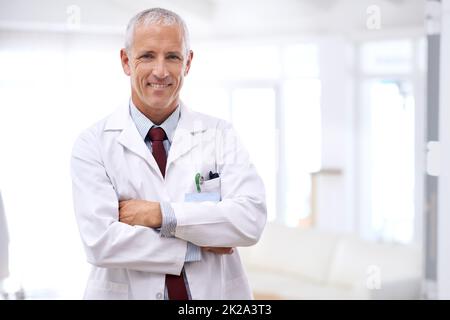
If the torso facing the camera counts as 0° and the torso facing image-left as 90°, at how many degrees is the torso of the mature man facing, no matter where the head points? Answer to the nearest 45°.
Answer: approximately 0°

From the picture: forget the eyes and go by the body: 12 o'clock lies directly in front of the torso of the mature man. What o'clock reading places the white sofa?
The white sofa is roughly at 7 o'clock from the mature man.

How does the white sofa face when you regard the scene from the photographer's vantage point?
facing the viewer and to the left of the viewer

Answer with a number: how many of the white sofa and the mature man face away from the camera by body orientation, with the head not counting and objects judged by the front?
0

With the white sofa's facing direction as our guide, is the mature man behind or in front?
in front
